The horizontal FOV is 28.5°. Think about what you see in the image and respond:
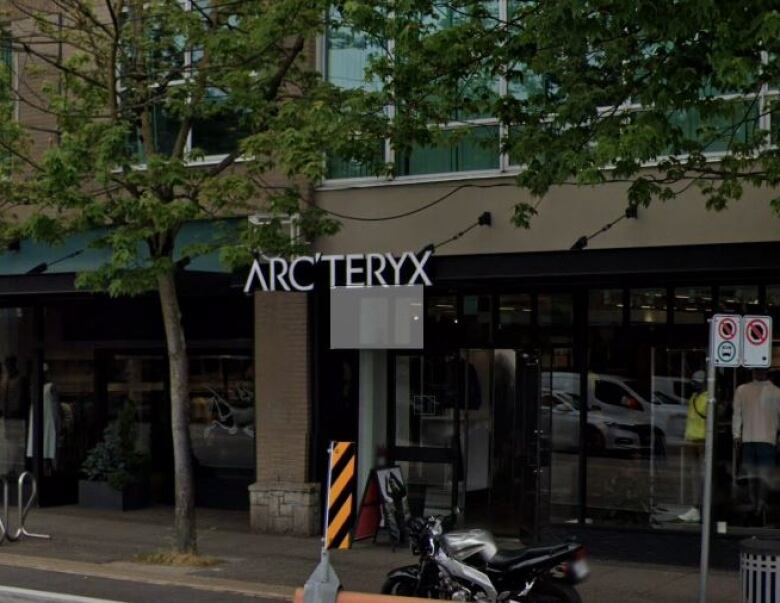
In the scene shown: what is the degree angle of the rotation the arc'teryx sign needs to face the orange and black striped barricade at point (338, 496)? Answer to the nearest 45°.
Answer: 0° — it already faces it

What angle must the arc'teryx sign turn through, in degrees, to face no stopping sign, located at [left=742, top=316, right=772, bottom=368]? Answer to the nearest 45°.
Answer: approximately 45° to its left

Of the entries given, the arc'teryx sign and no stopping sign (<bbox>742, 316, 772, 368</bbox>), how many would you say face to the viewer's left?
0

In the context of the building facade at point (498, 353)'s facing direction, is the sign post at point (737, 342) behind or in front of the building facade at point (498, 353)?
in front

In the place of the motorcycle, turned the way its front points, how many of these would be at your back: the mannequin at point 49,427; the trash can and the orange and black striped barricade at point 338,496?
1

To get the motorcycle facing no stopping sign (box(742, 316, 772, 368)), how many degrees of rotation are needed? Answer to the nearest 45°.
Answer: approximately 135° to its right

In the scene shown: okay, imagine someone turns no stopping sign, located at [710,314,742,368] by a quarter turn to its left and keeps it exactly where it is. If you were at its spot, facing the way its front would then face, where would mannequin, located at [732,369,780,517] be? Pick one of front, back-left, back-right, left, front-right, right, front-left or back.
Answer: left

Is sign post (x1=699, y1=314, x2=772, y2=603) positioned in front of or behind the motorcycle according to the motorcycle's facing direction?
behind

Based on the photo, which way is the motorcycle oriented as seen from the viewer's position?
to the viewer's left

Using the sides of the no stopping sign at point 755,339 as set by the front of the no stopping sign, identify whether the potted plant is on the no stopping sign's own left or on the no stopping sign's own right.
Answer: on the no stopping sign's own right

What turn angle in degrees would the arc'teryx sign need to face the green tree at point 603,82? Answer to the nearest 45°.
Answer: approximately 45° to its left

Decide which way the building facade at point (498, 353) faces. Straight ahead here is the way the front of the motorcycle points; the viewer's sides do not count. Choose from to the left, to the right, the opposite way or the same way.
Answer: to the left

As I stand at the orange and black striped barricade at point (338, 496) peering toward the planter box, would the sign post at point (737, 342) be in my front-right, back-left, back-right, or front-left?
back-right

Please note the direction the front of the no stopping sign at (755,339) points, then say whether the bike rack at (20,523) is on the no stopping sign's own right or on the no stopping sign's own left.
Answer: on the no stopping sign's own right
